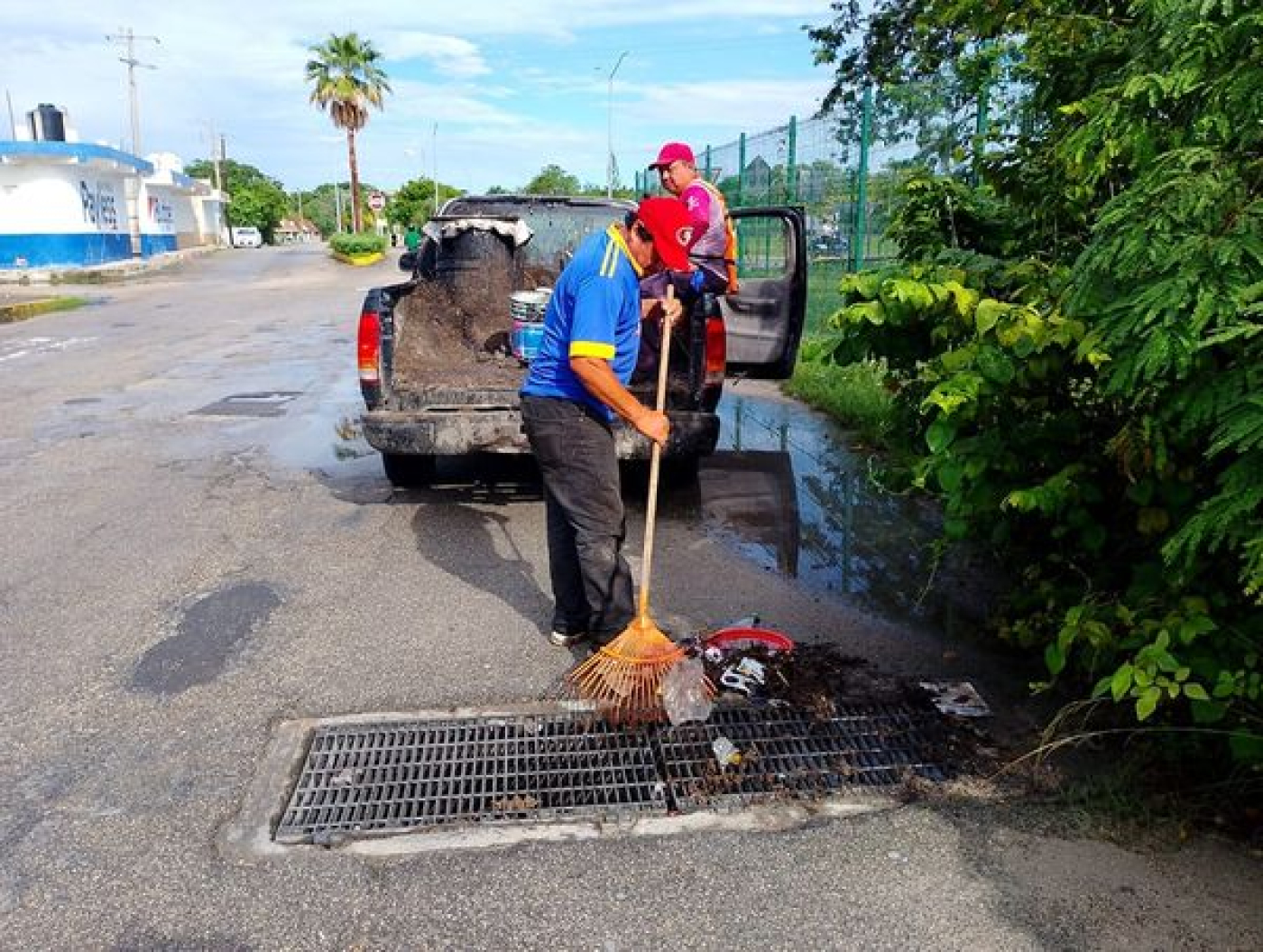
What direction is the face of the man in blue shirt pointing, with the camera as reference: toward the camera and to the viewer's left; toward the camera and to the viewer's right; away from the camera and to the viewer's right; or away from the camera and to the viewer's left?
toward the camera and to the viewer's right

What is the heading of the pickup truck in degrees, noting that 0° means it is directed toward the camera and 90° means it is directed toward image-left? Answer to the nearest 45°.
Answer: approximately 180°

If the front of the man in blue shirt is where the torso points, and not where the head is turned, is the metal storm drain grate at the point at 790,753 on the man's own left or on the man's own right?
on the man's own right

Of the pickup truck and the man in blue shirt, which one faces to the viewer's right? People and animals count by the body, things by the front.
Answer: the man in blue shirt

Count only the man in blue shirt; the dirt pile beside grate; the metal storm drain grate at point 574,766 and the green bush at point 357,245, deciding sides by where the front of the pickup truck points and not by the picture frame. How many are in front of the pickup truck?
1

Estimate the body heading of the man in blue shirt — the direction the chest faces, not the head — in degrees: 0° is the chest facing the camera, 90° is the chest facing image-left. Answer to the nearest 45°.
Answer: approximately 270°

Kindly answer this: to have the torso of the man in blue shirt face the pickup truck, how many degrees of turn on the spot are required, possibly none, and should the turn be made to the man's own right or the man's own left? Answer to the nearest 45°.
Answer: approximately 90° to the man's own left

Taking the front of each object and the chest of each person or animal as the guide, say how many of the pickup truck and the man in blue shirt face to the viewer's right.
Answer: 1

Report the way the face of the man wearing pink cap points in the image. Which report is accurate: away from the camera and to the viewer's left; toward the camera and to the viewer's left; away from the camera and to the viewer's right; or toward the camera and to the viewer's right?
toward the camera and to the viewer's left

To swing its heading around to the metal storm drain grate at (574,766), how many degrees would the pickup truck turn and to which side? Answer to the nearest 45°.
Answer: approximately 180°
